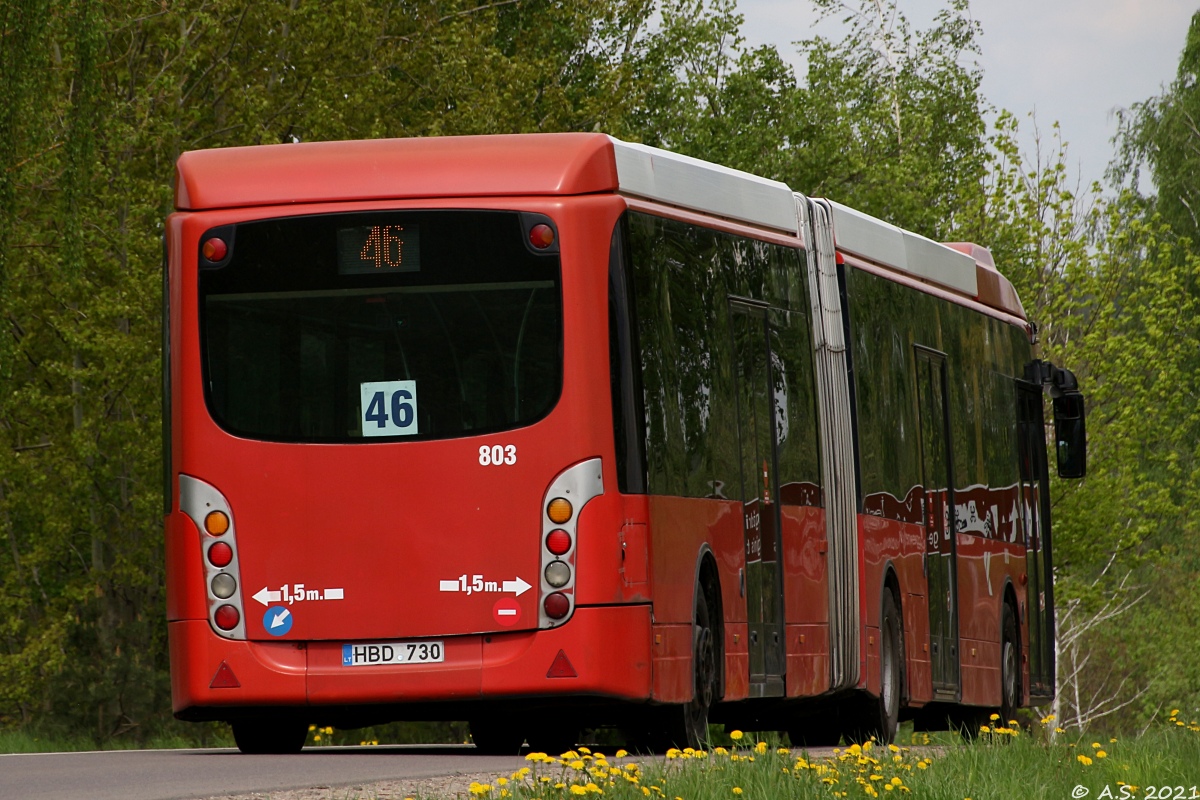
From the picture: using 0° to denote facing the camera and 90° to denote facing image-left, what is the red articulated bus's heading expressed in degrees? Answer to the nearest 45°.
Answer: approximately 180°
